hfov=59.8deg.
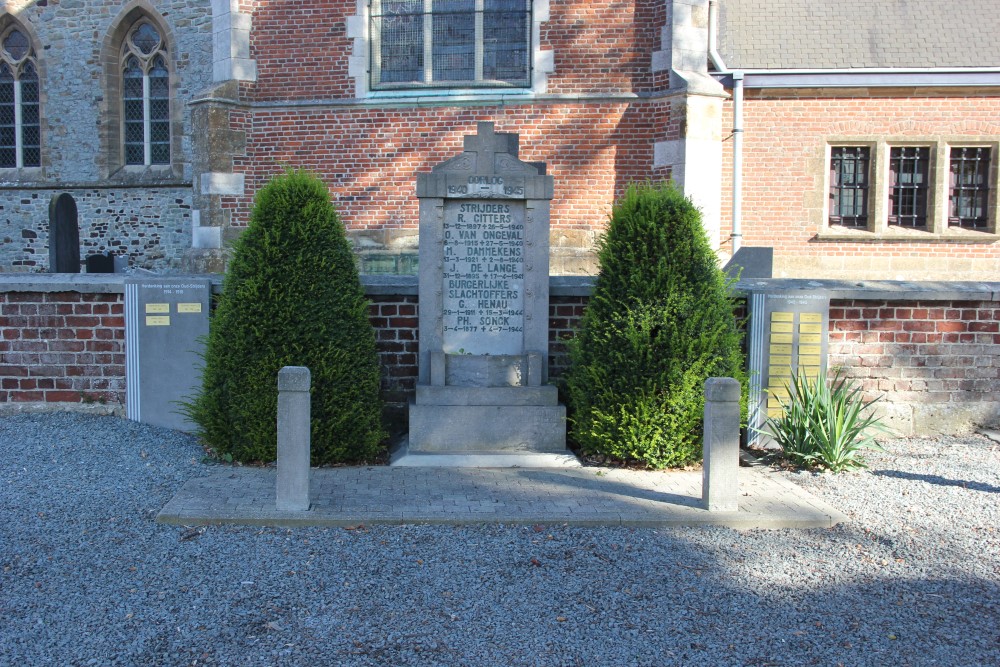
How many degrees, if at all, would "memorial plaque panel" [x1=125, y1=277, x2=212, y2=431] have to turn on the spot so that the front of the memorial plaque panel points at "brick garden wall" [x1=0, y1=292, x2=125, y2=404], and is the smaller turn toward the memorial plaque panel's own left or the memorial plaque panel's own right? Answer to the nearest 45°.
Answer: approximately 135° to the memorial plaque panel's own right

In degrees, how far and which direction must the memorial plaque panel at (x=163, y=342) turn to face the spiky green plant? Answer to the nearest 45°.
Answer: approximately 45° to its left

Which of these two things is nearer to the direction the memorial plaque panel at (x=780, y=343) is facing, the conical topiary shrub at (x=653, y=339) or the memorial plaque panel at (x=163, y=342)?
the conical topiary shrub

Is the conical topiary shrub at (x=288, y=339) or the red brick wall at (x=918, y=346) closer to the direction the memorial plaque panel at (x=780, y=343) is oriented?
the conical topiary shrub

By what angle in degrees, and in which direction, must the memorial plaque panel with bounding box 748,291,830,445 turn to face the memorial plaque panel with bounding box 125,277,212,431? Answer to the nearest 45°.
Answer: approximately 90° to its right

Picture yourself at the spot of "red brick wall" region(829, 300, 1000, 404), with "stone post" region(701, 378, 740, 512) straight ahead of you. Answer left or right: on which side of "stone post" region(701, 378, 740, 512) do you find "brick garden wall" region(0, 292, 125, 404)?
right

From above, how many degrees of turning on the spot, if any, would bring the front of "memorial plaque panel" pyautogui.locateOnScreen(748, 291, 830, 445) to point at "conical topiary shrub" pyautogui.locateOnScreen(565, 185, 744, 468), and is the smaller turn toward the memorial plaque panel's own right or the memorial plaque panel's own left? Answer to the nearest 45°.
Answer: approximately 45° to the memorial plaque panel's own right

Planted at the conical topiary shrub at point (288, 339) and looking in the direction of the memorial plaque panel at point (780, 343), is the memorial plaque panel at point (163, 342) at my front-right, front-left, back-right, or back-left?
back-left

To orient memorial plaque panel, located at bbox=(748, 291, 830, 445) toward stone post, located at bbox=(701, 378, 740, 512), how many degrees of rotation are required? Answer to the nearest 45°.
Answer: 0° — it already faces it

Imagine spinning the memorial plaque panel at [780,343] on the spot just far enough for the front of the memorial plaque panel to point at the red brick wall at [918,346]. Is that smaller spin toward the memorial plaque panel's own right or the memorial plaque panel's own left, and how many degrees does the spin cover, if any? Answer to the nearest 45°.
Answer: approximately 135° to the memorial plaque panel's own left

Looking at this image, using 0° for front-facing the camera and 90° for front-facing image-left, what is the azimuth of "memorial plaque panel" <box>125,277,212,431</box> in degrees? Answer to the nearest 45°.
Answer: approximately 0°

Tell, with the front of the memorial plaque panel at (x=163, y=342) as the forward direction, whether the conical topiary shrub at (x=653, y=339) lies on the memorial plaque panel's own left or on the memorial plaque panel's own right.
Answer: on the memorial plaque panel's own left
